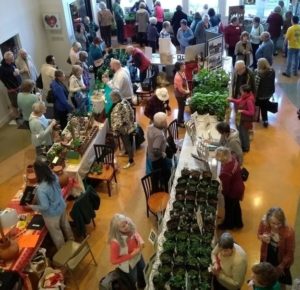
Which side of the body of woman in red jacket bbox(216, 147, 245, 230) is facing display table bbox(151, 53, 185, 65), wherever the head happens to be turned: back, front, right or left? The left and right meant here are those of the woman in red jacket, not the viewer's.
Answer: right

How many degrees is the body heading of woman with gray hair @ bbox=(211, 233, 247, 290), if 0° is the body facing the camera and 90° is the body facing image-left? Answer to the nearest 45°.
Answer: approximately 45°

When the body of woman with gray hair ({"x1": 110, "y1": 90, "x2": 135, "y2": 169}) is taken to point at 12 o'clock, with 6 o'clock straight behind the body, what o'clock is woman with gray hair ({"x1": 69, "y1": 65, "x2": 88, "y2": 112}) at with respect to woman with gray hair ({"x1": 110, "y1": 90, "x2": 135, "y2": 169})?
woman with gray hair ({"x1": 69, "y1": 65, "x2": 88, "y2": 112}) is roughly at 2 o'clock from woman with gray hair ({"x1": 110, "y1": 90, "x2": 135, "y2": 169}).

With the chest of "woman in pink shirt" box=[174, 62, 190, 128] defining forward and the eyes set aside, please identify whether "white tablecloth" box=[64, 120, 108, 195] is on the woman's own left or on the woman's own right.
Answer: on the woman's own right

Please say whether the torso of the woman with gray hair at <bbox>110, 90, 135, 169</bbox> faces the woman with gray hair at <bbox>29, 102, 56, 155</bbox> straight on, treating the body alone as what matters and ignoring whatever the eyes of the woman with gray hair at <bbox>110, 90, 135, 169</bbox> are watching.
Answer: yes

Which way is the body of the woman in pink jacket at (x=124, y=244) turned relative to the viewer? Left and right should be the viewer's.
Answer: facing the viewer and to the right of the viewer

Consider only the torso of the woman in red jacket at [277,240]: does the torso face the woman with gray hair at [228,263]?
yes

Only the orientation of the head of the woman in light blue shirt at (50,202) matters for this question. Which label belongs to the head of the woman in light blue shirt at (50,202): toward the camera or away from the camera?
away from the camera
